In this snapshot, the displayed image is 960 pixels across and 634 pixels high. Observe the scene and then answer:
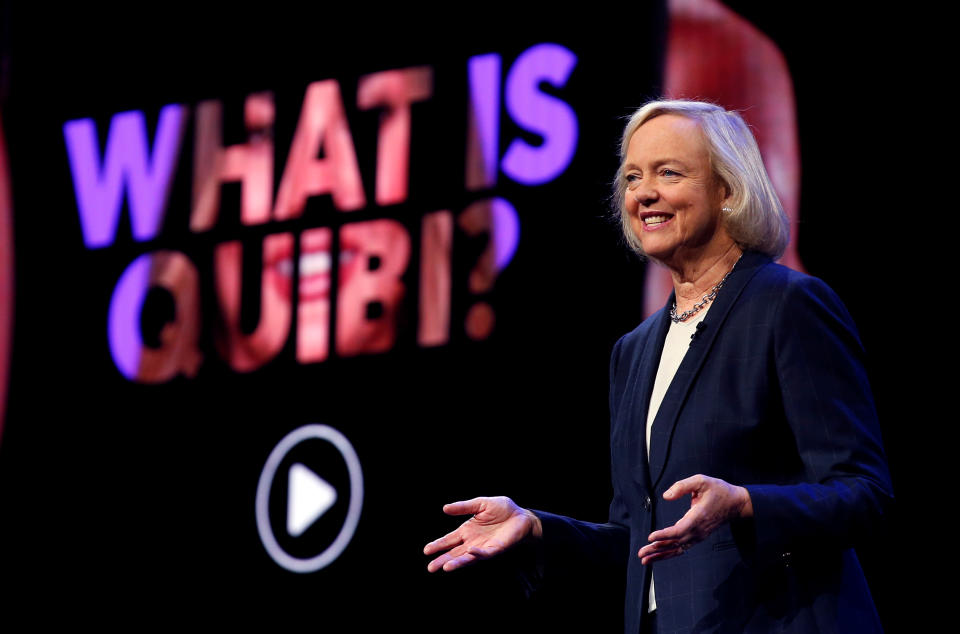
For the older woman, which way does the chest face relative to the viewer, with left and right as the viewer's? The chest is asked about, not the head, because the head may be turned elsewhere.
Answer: facing the viewer and to the left of the viewer

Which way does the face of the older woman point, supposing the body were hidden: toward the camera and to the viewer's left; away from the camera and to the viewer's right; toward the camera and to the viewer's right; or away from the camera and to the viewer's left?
toward the camera and to the viewer's left
